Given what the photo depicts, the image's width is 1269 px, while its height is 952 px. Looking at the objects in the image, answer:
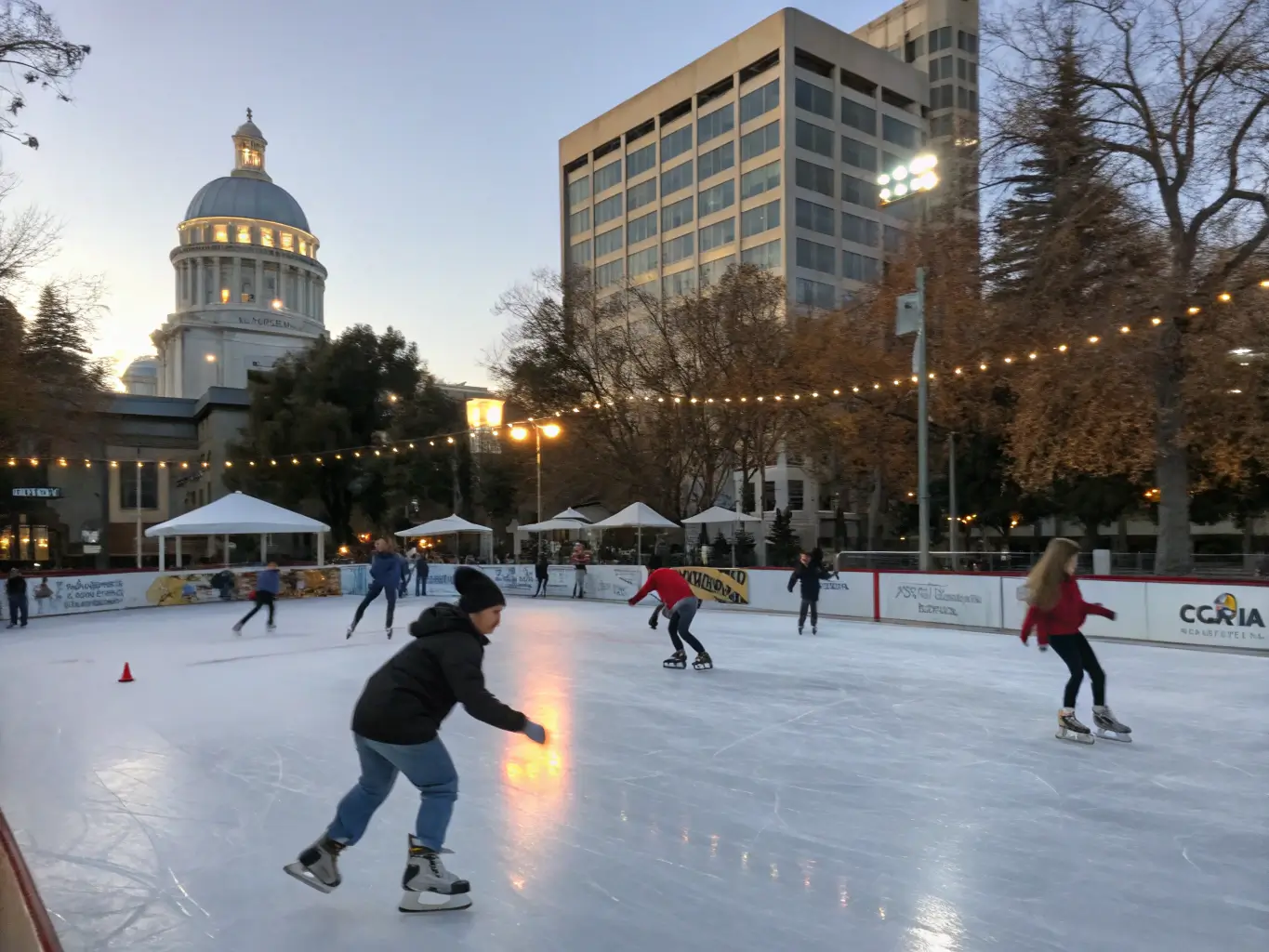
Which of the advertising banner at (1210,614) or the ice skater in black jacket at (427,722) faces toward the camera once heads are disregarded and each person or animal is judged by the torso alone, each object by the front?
the advertising banner

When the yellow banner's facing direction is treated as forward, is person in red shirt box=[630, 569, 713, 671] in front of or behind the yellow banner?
in front

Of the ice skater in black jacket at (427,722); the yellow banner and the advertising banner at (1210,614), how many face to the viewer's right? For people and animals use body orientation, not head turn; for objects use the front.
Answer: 1

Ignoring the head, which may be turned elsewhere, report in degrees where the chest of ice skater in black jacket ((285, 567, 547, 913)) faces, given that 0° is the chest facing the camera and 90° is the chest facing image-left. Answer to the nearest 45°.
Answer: approximately 270°

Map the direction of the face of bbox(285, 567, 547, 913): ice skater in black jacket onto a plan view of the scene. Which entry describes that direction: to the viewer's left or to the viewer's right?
to the viewer's right

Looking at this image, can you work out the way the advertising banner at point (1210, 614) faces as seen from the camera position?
facing the viewer

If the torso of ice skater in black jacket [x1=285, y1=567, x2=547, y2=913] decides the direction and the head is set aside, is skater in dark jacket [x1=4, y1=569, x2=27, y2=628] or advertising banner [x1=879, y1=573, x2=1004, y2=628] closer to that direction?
the advertising banner

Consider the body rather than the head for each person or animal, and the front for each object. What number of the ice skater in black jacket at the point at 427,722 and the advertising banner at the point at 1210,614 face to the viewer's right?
1
